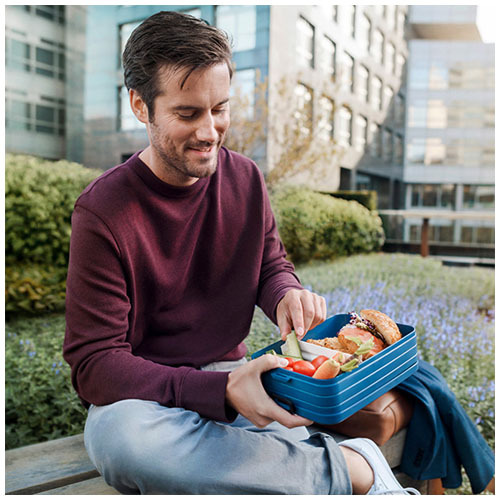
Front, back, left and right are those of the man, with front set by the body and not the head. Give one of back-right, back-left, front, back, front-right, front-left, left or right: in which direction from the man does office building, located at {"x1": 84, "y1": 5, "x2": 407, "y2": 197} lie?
back-left

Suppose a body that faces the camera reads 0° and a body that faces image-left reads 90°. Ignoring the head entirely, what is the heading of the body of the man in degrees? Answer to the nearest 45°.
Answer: approximately 315°

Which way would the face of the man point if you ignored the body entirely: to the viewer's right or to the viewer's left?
to the viewer's right

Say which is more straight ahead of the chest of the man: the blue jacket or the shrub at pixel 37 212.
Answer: the blue jacket

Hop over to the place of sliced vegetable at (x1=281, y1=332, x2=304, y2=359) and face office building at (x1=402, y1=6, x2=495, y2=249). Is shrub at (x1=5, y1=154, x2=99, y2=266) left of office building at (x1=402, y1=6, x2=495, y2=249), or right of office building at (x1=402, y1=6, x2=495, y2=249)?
left

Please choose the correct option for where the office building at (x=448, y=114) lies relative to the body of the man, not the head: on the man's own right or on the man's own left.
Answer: on the man's own left

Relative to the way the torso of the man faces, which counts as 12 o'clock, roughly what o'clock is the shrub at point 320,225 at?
The shrub is roughly at 8 o'clock from the man.
